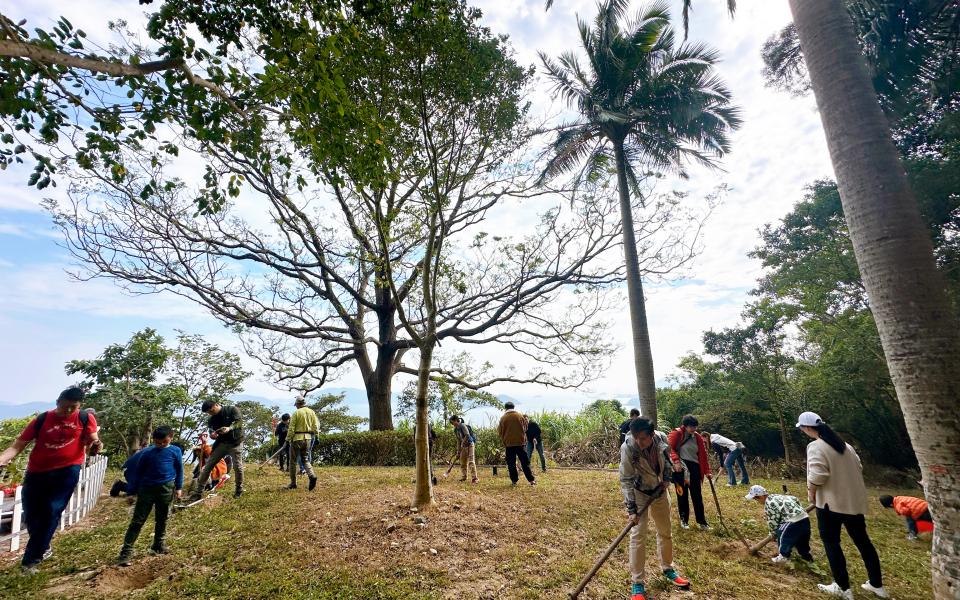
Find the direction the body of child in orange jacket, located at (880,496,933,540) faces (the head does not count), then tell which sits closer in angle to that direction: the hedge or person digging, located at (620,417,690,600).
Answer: the hedge

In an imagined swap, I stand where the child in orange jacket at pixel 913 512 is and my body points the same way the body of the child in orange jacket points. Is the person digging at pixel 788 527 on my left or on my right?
on my left

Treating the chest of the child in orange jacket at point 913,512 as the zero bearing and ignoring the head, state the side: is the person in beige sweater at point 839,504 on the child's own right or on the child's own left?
on the child's own left

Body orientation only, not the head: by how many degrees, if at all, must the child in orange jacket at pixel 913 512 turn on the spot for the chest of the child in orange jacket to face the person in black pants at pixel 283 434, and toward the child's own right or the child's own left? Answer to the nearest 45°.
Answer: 0° — they already face them

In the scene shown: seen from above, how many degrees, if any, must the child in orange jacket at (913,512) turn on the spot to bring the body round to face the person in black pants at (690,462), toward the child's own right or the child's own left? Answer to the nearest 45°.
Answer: approximately 45° to the child's own left

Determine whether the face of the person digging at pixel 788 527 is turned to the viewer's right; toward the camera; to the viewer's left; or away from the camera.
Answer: to the viewer's left

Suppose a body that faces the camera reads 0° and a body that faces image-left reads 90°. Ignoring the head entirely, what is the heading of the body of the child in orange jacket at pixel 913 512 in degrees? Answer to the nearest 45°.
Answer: approximately 90°
